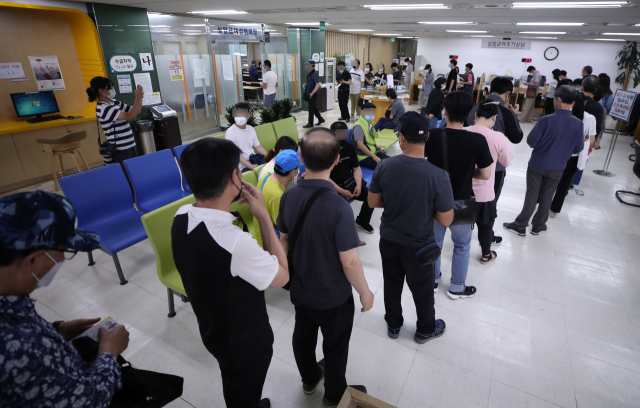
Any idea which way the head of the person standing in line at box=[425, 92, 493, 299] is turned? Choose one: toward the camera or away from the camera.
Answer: away from the camera

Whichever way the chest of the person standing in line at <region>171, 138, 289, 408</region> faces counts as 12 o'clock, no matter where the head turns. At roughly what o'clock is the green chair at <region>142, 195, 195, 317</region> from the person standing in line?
The green chair is roughly at 10 o'clock from the person standing in line.

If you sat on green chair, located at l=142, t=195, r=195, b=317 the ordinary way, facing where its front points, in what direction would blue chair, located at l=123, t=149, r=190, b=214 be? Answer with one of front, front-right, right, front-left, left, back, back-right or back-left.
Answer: back-left

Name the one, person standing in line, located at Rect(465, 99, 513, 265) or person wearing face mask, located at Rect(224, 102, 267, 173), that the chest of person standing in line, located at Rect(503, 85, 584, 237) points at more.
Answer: the person wearing face mask

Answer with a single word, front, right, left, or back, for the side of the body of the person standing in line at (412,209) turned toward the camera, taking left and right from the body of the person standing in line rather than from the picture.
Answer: back

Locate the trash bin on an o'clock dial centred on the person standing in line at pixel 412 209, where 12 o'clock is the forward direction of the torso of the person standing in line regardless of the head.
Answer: The trash bin is roughly at 10 o'clock from the person standing in line.

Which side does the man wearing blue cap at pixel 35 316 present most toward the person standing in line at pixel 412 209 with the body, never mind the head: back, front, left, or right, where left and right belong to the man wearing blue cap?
front

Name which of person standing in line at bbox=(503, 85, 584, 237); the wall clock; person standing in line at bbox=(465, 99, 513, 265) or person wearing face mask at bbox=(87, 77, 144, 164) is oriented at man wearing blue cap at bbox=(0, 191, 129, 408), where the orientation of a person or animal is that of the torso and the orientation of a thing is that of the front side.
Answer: the wall clock

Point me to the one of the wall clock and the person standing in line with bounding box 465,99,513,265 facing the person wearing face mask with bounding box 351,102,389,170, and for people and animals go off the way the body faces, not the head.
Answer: the wall clock

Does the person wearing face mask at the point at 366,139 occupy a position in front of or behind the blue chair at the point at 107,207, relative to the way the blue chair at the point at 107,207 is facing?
in front
